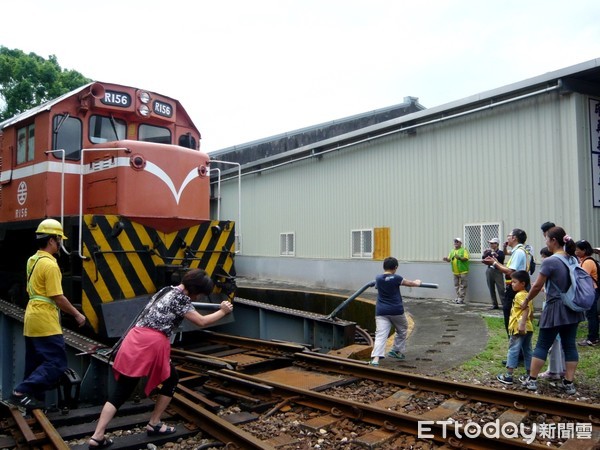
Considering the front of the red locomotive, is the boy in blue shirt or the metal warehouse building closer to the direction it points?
the boy in blue shirt

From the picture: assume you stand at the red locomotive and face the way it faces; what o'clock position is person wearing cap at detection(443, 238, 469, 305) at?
The person wearing cap is roughly at 10 o'clock from the red locomotive.

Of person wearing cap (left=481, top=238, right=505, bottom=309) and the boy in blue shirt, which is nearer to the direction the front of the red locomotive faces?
the boy in blue shirt

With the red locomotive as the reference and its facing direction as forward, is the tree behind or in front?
behind

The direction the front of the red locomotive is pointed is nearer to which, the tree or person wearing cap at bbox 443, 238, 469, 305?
the person wearing cap

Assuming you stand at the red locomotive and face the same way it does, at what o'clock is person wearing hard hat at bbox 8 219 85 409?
The person wearing hard hat is roughly at 2 o'clock from the red locomotive.

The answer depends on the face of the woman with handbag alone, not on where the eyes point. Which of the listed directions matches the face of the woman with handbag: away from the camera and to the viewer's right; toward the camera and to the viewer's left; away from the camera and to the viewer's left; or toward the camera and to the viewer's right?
away from the camera and to the viewer's right

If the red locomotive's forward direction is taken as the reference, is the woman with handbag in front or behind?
in front

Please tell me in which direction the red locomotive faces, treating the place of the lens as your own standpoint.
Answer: facing the viewer and to the right of the viewer

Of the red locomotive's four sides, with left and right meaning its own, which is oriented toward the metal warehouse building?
left

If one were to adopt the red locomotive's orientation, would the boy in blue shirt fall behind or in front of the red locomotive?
in front

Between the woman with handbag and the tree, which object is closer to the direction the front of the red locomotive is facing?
the woman with handbag
